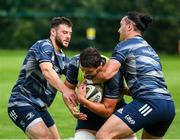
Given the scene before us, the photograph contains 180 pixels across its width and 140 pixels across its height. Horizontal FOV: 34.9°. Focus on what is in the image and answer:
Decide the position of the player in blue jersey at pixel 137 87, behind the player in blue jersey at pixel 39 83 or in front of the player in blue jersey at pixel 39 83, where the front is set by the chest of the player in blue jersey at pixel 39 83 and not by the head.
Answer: in front

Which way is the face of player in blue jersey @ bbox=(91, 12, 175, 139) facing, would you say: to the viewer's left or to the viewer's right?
to the viewer's left

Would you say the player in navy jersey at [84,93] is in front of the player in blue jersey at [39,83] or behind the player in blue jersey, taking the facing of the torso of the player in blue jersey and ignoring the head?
in front

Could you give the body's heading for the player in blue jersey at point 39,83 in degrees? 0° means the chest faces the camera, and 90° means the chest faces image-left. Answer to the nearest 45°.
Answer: approximately 315°
